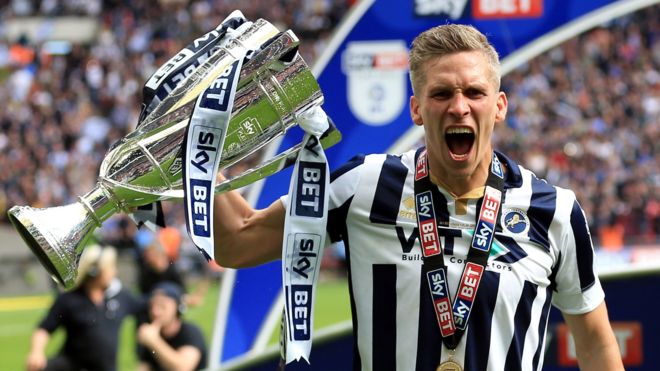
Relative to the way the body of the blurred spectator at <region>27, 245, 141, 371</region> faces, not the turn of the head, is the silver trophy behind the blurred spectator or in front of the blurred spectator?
in front

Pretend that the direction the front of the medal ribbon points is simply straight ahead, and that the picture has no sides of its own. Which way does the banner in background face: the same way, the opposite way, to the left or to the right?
the same way

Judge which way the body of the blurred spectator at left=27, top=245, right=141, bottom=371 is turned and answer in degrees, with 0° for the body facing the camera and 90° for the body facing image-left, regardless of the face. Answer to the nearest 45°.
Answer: approximately 315°

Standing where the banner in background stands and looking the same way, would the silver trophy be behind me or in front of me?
in front

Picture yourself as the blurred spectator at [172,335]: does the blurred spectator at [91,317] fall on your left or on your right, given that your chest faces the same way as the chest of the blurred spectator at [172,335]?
on your right

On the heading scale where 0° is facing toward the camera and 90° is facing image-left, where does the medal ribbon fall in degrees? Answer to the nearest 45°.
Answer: approximately 0°

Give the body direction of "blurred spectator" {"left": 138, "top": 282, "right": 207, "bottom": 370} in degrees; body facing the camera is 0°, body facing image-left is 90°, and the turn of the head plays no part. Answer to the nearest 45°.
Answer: approximately 45°

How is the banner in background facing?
toward the camera
